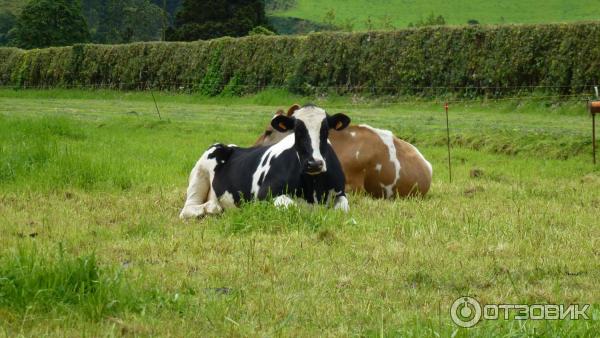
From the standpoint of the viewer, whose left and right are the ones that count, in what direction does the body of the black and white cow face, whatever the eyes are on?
facing the viewer and to the right of the viewer

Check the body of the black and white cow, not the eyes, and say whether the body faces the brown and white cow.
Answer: no

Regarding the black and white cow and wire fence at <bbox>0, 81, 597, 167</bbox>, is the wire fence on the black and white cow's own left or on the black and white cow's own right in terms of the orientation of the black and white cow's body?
on the black and white cow's own left

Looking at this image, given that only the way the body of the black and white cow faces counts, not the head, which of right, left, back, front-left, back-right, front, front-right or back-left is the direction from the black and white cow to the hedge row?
back-left

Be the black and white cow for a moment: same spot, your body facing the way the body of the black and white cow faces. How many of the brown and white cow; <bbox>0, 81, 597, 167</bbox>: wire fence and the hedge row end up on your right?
0

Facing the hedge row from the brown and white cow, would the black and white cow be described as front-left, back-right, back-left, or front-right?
back-left
